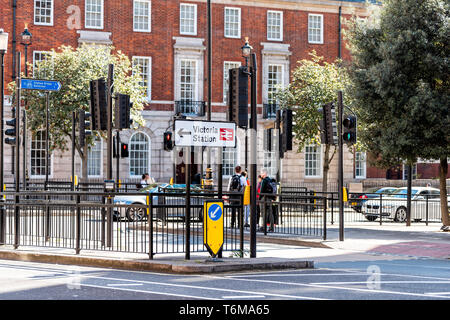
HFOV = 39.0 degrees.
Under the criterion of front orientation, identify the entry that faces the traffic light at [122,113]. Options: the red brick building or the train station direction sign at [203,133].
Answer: the red brick building

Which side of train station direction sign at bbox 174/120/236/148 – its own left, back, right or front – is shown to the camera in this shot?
front

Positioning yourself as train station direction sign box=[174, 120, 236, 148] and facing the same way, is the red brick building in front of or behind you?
behind

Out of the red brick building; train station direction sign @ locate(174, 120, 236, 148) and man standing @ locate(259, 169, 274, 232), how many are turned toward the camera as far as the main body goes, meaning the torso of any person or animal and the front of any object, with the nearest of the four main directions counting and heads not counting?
2

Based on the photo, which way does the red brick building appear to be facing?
toward the camera

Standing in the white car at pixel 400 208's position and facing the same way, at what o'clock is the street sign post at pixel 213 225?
The street sign post is roughly at 11 o'clock from the white car.

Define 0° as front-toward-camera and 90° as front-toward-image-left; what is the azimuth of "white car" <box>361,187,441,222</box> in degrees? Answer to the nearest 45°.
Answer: approximately 45°

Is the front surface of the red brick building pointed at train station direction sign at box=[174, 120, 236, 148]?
yes

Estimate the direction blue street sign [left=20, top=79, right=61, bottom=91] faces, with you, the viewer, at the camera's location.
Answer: facing the viewer
